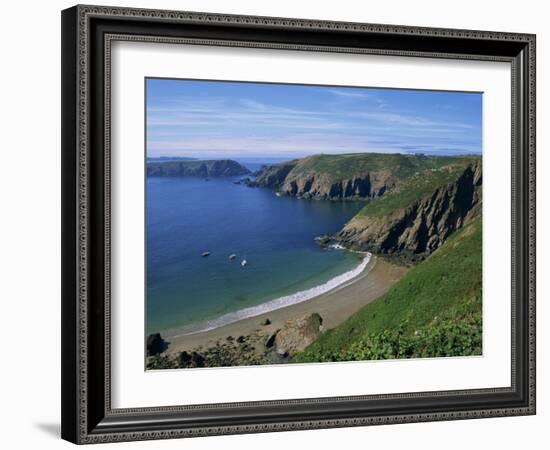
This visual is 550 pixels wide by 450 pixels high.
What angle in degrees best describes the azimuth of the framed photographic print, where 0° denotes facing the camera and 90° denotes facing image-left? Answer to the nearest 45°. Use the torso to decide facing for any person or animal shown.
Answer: approximately 315°
